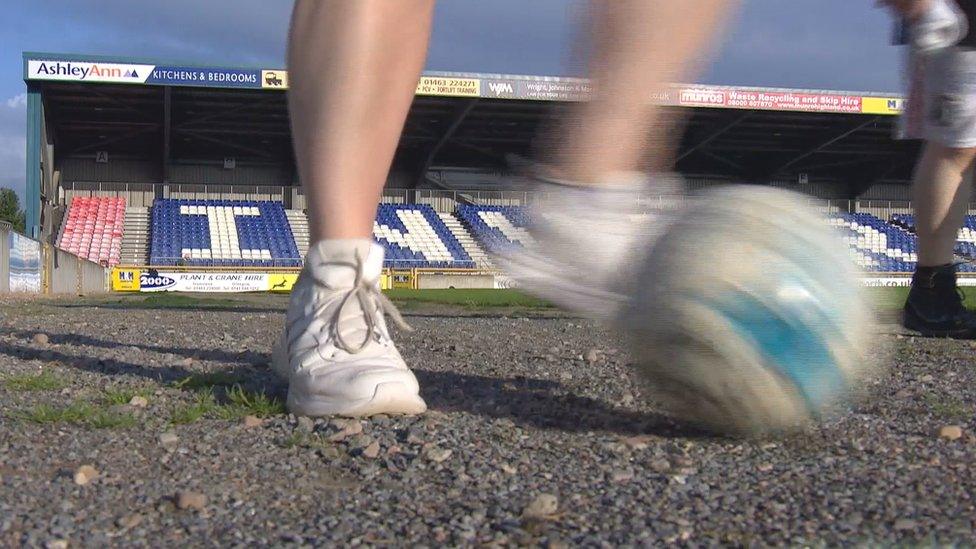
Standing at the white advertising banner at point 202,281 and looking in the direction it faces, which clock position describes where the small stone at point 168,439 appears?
The small stone is roughly at 12 o'clock from the white advertising banner.

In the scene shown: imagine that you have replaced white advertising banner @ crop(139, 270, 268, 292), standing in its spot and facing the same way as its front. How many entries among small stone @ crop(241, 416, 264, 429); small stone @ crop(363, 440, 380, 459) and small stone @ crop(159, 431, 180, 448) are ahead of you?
3

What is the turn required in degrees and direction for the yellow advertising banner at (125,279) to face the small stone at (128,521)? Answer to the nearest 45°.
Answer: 0° — it already faces it

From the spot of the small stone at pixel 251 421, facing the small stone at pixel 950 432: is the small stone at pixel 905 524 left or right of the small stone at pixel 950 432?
right

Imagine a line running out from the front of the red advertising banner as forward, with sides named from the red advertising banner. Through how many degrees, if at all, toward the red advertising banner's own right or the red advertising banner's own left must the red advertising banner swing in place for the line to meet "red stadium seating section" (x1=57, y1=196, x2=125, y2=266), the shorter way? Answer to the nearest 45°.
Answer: approximately 90° to the red advertising banner's own right

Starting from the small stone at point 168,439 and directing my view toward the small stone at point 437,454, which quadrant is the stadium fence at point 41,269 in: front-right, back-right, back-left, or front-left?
back-left

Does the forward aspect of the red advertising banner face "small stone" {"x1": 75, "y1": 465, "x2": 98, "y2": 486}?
yes

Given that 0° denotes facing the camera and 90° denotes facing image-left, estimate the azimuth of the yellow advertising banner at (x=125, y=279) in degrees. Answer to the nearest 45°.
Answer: approximately 0°

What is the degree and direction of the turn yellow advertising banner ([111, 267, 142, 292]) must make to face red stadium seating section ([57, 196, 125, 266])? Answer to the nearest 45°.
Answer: approximately 180°

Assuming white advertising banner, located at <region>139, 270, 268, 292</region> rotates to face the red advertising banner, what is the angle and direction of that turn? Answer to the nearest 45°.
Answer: approximately 90° to its left
